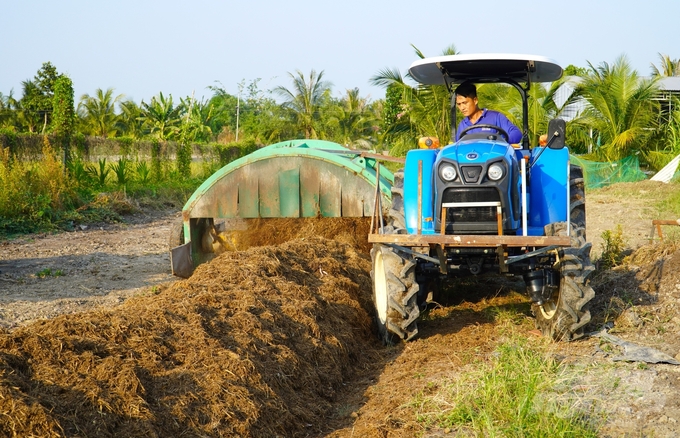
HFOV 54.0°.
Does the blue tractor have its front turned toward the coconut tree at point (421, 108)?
no

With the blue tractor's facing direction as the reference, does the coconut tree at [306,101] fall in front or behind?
behind

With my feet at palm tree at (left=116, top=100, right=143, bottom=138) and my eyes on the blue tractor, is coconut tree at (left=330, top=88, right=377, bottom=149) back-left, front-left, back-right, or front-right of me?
front-left

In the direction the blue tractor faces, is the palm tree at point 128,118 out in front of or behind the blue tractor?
behind

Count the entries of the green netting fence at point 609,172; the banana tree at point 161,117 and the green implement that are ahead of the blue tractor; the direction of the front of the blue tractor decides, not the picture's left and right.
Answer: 0

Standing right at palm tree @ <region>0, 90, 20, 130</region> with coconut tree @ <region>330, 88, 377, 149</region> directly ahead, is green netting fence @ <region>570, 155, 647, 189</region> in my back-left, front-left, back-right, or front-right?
front-right

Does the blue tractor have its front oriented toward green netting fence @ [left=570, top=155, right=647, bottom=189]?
no

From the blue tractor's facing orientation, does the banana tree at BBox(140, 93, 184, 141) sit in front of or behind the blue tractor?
behind

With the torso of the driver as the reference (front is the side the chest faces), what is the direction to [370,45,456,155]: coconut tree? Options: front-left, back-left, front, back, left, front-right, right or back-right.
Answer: back-right

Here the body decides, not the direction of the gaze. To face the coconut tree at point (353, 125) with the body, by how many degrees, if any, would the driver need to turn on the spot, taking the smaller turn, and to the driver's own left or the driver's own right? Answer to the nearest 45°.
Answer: approximately 135° to the driver's own right

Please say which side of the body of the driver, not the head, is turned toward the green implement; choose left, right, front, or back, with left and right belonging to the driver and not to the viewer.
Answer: right

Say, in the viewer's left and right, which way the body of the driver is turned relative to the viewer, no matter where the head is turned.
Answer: facing the viewer and to the left of the viewer

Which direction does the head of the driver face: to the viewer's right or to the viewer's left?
to the viewer's left

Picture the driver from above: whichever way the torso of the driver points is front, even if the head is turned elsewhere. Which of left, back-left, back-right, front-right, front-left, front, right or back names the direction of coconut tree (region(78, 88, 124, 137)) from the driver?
right

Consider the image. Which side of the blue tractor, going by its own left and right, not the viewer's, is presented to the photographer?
front

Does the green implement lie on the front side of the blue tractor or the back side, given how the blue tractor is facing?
on the back side

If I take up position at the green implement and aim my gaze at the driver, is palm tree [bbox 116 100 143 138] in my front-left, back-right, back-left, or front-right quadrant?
back-left

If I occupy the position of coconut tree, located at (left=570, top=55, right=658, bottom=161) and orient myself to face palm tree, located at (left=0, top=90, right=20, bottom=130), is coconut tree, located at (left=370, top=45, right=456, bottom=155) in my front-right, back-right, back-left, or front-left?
front-left
